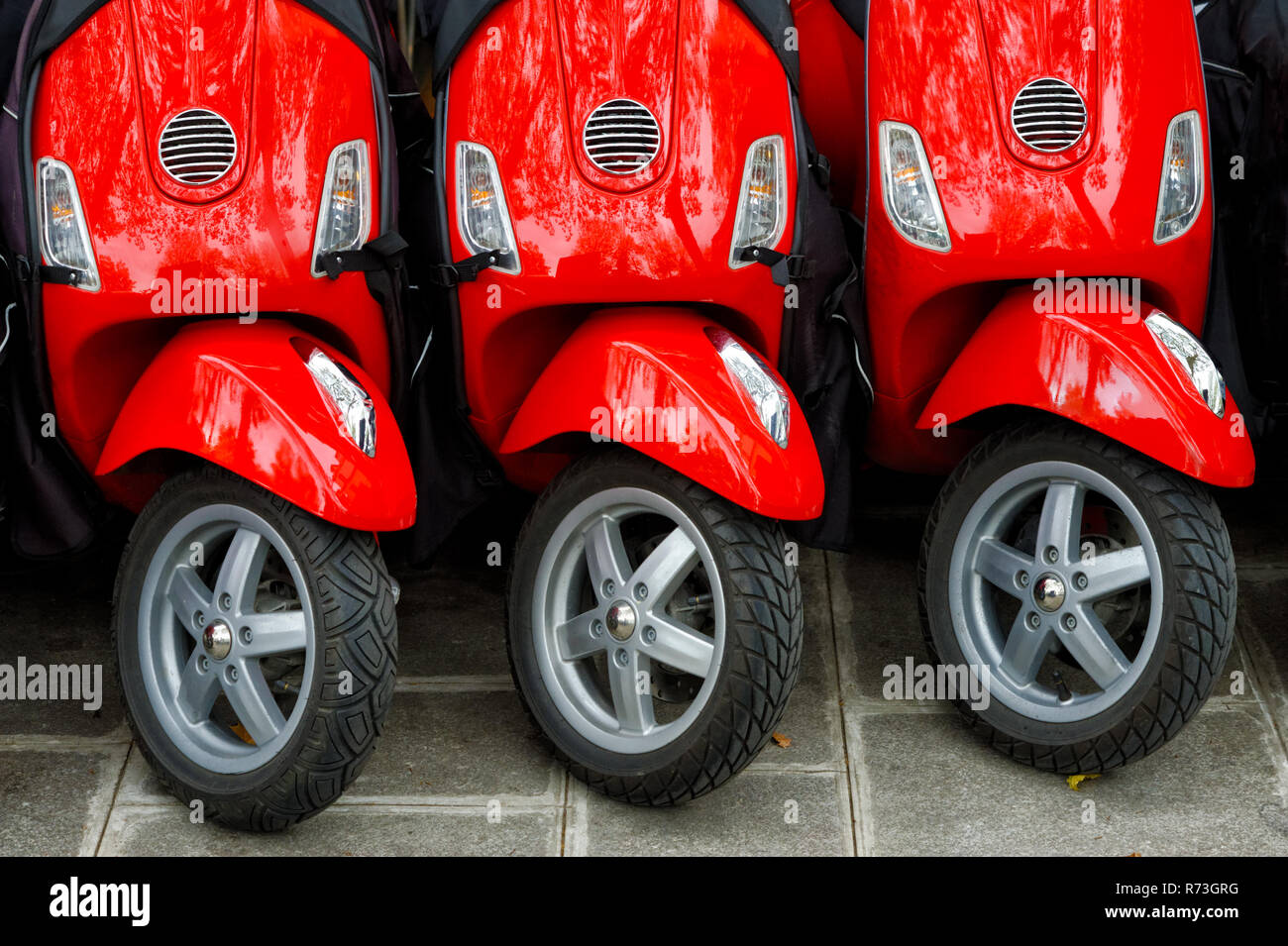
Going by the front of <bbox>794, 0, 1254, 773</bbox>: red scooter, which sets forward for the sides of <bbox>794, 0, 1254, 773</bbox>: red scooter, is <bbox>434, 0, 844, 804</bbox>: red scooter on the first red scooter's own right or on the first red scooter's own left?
on the first red scooter's own right

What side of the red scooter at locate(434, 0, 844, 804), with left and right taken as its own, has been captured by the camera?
front

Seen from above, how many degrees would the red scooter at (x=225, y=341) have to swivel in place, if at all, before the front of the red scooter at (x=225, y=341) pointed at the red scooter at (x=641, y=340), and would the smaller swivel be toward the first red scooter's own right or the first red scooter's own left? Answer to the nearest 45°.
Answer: approximately 90° to the first red scooter's own left

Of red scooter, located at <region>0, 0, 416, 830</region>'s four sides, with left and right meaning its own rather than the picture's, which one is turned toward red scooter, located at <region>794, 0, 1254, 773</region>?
left

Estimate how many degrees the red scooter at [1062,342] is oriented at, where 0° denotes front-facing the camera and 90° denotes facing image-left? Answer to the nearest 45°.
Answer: approximately 0°

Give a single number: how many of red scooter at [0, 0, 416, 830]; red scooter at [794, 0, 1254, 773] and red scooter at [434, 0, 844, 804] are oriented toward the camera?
3

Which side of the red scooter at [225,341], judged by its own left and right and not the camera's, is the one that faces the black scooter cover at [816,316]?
left

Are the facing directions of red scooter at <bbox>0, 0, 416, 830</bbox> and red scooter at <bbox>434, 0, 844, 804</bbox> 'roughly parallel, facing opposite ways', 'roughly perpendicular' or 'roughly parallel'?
roughly parallel

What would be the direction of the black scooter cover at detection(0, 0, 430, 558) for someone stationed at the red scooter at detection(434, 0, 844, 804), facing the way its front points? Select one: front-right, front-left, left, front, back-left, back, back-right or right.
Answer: right

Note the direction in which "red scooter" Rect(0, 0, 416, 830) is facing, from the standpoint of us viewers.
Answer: facing the viewer

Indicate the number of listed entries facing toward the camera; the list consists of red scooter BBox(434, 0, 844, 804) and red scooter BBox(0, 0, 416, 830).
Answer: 2

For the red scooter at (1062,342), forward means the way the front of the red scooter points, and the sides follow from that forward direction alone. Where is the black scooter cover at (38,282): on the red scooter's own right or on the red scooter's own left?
on the red scooter's own right

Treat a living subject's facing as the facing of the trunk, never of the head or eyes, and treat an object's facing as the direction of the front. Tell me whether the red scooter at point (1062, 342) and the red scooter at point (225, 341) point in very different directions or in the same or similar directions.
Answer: same or similar directions

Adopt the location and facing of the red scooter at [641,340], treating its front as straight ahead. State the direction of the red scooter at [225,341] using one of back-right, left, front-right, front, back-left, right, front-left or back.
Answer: right

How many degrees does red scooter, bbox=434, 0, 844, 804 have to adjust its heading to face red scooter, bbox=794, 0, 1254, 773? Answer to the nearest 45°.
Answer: approximately 90° to its left
